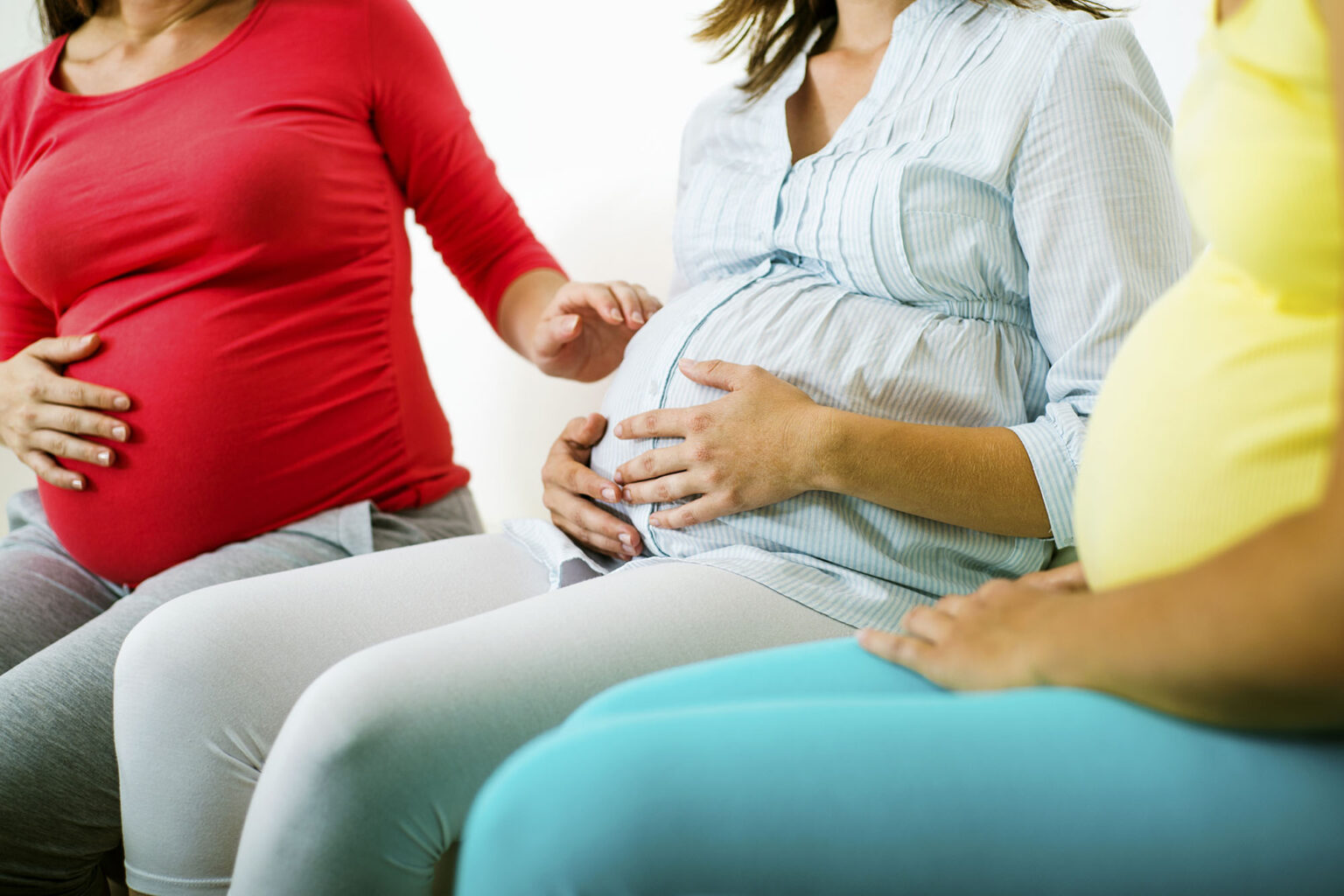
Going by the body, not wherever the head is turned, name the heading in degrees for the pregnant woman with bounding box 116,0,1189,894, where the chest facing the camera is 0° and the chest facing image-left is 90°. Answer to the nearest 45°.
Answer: approximately 45°

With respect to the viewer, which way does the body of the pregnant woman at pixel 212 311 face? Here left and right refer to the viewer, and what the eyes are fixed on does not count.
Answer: facing the viewer and to the left of the viewer

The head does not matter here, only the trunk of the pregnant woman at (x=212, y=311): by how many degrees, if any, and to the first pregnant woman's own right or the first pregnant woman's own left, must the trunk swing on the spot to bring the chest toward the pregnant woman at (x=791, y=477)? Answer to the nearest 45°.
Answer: approximately 90° to the first pregnant woman's own left

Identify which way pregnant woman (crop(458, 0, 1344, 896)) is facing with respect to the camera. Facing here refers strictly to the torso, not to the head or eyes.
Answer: to the viewer's left

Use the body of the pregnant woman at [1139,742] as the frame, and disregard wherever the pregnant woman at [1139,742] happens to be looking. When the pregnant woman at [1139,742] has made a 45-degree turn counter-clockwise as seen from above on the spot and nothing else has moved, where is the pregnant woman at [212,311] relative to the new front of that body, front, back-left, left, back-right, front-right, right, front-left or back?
right
